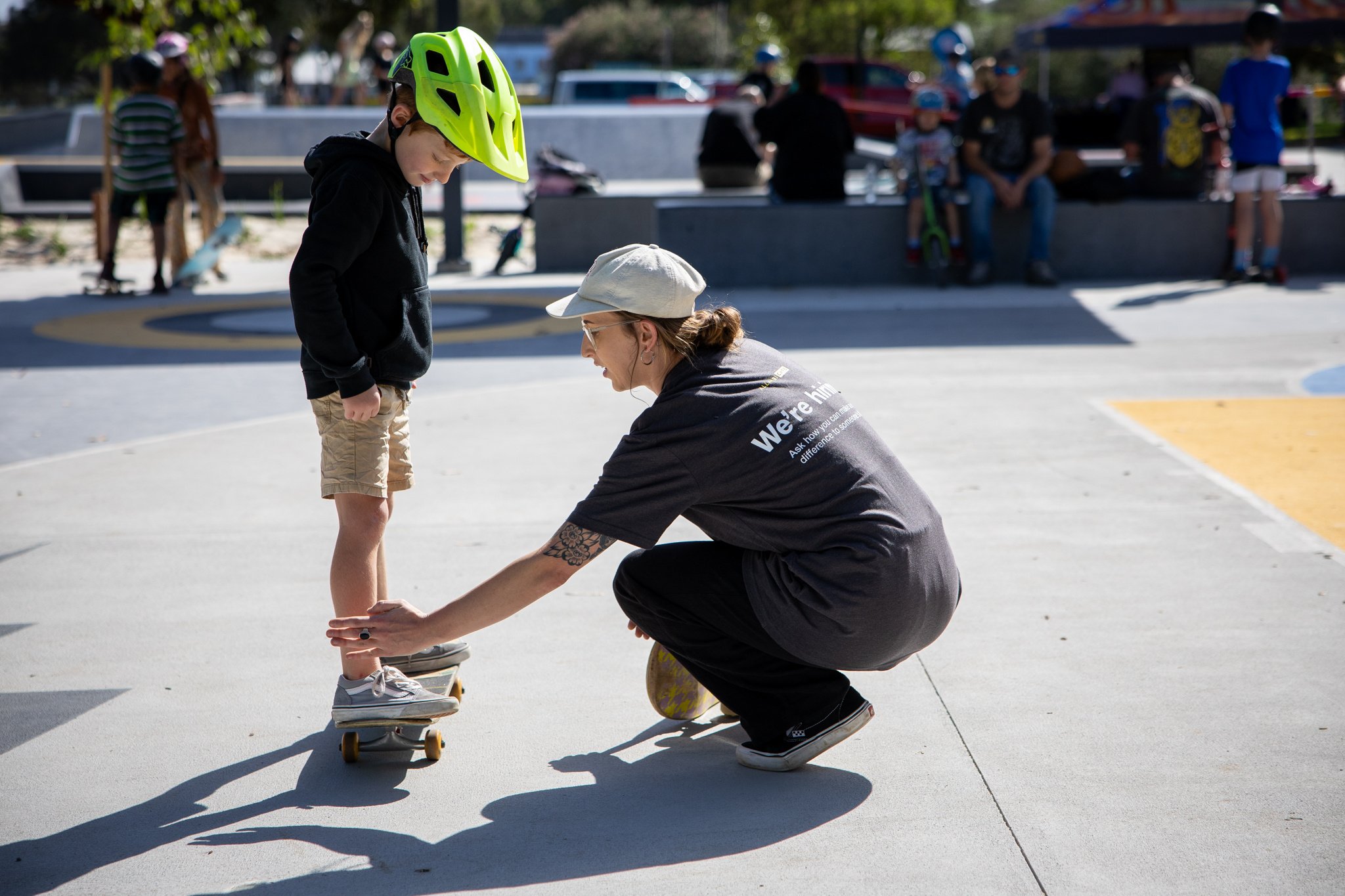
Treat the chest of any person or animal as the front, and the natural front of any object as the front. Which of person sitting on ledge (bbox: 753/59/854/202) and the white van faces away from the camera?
the person sitting on ledge

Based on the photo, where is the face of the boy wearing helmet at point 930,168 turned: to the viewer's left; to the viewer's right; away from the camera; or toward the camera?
toward the camera

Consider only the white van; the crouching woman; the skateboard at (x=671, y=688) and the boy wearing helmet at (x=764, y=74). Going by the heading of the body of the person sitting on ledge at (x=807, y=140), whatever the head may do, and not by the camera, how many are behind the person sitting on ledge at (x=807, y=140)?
2

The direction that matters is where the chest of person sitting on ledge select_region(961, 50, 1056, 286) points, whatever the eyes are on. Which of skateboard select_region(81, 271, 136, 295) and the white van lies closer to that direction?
the skateboard

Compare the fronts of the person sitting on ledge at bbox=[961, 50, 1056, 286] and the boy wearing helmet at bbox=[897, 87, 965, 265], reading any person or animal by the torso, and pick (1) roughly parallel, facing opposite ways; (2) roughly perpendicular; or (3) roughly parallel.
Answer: roughly parallel

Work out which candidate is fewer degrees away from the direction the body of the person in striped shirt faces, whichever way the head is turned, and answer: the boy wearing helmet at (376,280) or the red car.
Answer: the red car

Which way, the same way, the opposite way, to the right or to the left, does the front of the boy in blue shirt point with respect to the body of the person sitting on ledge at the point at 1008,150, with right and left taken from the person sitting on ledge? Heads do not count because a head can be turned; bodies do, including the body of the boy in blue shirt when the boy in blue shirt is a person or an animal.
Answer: the opposite way

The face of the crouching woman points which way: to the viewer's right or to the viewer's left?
to the viewer's left

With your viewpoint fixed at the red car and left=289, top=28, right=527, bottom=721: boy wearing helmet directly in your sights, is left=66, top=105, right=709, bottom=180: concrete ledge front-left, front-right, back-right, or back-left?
front-right

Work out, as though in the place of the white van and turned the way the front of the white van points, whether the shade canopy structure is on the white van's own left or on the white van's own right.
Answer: on the white van's own right

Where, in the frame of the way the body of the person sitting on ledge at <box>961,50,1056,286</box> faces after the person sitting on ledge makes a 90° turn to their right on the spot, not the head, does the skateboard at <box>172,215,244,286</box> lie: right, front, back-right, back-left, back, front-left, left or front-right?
front

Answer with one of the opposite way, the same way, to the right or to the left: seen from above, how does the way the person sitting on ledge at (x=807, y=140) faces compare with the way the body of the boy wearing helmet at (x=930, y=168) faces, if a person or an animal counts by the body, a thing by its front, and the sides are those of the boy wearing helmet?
the opposite way

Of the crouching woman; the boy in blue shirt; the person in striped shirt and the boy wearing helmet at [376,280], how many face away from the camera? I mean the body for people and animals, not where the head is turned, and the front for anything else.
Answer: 2

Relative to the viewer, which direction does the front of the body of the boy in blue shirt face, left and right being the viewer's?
facing away from the viewer

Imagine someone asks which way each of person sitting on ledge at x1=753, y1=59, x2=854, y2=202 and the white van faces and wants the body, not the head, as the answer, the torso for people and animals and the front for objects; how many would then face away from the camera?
1

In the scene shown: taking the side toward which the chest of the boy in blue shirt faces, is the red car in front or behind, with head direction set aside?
in front

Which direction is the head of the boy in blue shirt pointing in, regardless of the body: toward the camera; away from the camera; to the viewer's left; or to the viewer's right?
away from the camera
